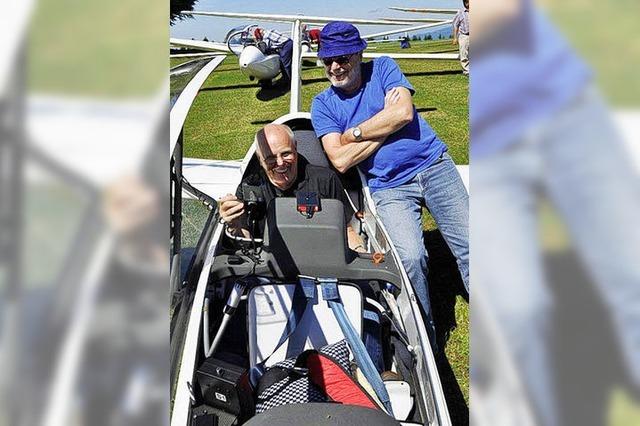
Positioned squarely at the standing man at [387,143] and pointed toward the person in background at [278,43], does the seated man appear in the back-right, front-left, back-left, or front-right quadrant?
back-left

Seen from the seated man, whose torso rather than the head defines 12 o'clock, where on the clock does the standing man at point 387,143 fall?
The standing man is roughly at 8 o'clock from the seated man.

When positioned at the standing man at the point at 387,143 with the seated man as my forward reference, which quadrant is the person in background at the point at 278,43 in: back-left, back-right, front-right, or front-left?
back-right

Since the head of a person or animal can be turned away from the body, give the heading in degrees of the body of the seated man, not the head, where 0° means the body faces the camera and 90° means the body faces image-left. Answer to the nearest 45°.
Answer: approximately 0°

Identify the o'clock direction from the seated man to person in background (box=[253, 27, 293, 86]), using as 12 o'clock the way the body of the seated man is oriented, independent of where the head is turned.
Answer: The person in background is roughly at 6 o'clock from the seated man.
